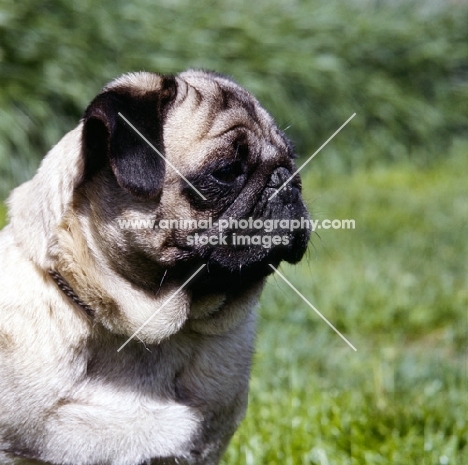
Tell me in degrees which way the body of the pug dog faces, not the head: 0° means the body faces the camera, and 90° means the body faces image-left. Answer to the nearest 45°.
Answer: approximately 315°
